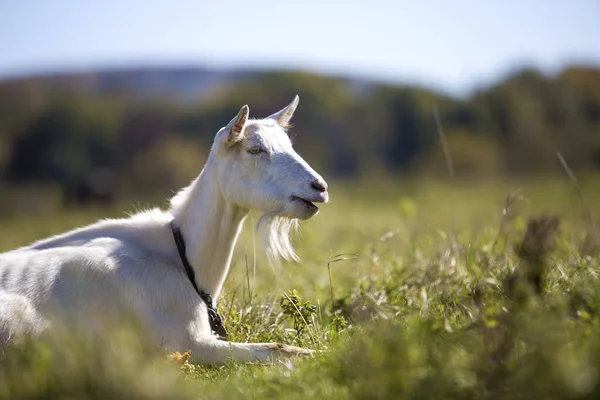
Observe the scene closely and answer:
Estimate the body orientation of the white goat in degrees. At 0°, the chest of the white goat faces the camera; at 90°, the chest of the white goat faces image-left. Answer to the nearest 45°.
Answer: approximately 270°
